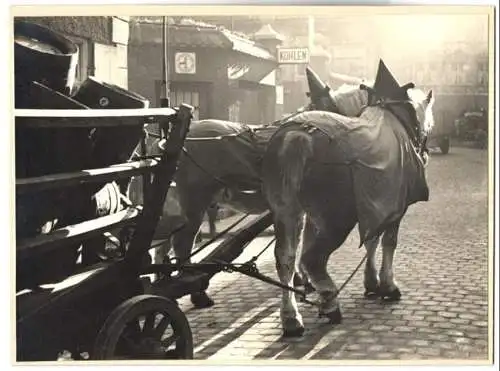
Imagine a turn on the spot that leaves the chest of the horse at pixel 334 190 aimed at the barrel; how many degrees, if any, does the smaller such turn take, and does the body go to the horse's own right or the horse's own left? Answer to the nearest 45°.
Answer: approximately 180°

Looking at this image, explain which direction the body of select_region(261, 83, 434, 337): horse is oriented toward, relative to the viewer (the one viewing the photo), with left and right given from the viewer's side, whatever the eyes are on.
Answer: facing away from the viewer and to the right of the viewer
